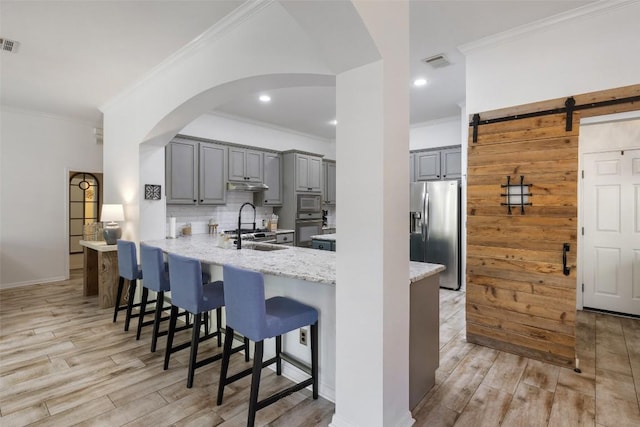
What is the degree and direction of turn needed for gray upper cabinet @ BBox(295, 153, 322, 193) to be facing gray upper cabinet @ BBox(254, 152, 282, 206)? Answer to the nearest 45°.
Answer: approximately 135° to its right

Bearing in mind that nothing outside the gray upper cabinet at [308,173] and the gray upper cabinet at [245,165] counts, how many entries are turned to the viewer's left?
0

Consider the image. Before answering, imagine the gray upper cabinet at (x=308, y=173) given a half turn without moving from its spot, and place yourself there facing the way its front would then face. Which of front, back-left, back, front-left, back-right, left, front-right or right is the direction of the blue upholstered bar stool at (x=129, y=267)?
left

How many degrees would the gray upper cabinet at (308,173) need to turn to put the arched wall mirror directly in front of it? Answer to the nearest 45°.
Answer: approximately 135° to its right

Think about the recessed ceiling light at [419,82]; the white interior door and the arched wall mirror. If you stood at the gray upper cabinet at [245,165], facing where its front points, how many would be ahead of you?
2

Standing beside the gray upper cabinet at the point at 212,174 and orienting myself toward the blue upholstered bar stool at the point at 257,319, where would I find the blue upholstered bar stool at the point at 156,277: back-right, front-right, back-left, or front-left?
front-right

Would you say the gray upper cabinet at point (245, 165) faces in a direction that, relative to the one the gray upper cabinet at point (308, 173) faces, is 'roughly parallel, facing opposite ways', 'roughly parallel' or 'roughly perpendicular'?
roughly parallel

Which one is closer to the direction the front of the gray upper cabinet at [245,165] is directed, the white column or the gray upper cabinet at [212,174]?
the white column

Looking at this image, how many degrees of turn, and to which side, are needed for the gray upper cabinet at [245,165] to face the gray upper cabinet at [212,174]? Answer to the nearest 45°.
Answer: approximately 90° to its right

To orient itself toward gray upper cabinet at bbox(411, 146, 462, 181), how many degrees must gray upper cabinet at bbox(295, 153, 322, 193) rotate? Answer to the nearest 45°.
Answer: approximately 45° to its left

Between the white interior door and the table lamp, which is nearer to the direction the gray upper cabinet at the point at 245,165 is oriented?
the white interior door

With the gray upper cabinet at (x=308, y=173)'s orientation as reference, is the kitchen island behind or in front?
in front

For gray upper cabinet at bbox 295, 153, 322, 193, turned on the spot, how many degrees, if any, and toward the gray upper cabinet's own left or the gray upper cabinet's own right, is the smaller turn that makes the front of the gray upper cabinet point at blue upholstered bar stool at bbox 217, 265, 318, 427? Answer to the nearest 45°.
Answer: approximately 45° to the gray upper cabinet's own right

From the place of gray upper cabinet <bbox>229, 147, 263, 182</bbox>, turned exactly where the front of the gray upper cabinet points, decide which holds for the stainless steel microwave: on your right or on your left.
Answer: on your left

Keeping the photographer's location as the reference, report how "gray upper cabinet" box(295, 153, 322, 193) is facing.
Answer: facing the viewer and to the right of the viewer
